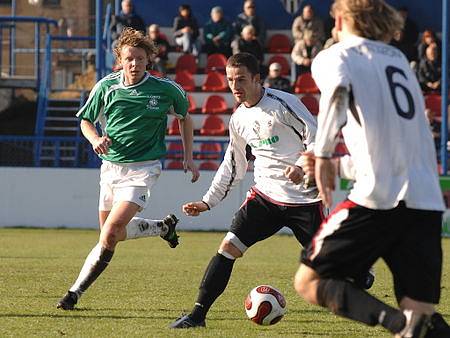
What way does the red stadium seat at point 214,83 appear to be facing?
toward the camera

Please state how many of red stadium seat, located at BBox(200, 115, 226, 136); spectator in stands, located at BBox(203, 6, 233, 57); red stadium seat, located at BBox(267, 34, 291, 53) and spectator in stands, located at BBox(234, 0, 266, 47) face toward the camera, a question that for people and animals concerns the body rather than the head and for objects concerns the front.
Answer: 4

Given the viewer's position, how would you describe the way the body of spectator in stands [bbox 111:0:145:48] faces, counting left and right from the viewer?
facing the viewer

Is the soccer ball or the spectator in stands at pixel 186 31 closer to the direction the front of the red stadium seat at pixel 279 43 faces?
the soccer ball

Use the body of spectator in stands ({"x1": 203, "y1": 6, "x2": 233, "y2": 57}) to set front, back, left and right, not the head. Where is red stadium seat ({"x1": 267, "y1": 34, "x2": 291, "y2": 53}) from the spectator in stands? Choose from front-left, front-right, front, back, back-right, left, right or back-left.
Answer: back-left

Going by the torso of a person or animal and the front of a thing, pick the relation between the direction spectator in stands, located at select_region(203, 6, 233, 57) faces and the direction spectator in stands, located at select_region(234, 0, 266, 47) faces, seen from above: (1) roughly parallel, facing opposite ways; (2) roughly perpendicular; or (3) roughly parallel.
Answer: roughly parallel

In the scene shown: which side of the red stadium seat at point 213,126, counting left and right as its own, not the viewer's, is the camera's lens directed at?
front

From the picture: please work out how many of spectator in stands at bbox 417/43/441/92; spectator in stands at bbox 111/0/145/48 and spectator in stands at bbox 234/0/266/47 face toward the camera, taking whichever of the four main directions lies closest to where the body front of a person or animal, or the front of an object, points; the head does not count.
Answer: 3

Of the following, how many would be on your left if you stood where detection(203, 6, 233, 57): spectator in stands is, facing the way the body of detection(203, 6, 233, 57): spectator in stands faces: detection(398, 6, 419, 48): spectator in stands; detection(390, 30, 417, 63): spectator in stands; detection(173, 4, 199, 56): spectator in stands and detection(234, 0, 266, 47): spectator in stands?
3

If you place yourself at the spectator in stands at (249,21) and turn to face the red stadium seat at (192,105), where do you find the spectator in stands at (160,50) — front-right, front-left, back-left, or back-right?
front-right

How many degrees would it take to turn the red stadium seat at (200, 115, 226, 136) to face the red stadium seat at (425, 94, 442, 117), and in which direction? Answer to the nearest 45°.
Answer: approximately 90° to its left

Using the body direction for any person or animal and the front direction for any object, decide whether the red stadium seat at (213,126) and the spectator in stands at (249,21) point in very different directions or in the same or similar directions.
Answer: same or similar directions
